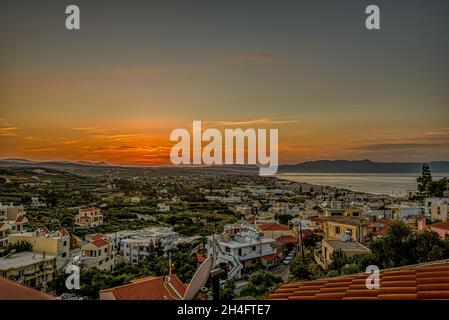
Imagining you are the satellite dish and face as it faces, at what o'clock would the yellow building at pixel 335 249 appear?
The yellow building is roughly at 4 o'clock from the satellite dish.

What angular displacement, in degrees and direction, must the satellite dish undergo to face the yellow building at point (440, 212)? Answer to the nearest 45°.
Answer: approximately 135° to its right

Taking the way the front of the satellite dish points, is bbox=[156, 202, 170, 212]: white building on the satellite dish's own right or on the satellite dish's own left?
on the satellite dish's own right

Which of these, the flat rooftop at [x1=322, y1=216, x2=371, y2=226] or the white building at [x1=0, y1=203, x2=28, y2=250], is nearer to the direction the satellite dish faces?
the white building

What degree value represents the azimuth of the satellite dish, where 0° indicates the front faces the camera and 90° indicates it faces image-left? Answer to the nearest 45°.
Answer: approximately 90°

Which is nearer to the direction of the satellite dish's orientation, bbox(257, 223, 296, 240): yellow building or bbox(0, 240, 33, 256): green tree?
the green tree

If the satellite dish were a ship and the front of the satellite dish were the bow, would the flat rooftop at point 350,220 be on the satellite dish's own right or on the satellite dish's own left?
on the satellite dish's own right

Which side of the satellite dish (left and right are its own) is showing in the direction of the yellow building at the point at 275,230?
right

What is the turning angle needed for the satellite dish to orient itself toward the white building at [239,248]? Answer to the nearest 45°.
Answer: approximately 90° to its right

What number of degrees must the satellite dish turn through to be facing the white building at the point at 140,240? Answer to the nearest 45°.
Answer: approximately 90° to its right

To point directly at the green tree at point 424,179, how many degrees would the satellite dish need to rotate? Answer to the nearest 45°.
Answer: approximately 135° to its right

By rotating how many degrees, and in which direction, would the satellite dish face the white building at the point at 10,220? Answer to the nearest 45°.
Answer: approximately 45° to its right
